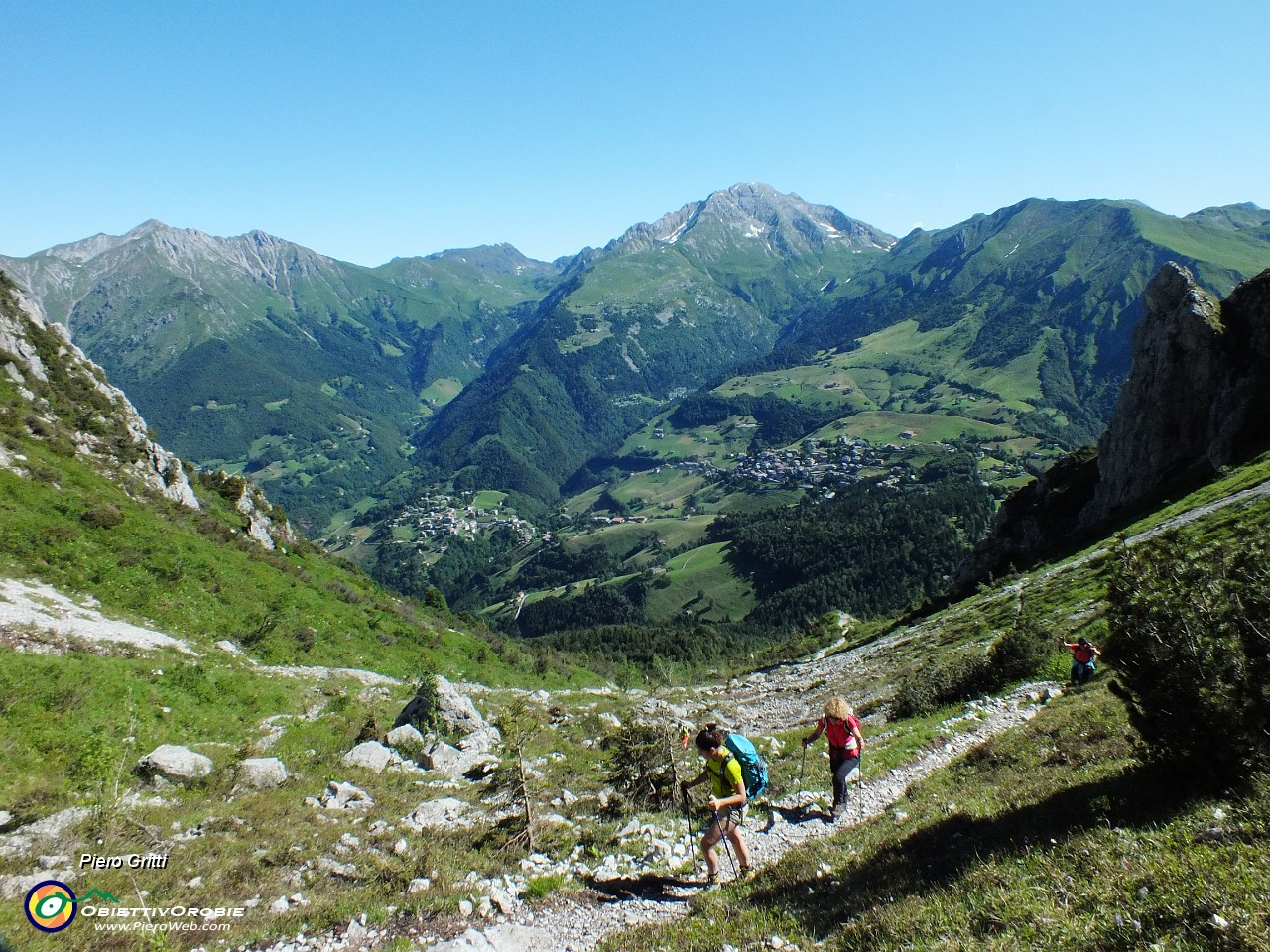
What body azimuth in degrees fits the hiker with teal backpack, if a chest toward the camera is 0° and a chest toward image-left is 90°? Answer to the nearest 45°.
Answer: approximately 45°

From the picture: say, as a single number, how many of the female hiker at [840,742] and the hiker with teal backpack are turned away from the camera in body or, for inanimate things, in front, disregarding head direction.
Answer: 0

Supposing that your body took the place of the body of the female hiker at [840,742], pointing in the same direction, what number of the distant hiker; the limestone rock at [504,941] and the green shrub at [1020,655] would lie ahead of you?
1

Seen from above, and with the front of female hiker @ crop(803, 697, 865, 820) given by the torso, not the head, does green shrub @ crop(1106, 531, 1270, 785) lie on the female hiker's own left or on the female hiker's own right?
on the female hiker's own left

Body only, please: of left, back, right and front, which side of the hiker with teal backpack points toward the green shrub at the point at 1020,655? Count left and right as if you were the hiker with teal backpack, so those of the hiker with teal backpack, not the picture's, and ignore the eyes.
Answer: back

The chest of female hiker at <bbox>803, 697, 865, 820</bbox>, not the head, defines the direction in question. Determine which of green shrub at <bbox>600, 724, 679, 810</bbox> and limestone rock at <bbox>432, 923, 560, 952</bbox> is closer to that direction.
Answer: the limestone rock

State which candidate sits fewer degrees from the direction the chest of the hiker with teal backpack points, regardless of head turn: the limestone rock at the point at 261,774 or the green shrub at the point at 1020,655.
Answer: the limestone rock

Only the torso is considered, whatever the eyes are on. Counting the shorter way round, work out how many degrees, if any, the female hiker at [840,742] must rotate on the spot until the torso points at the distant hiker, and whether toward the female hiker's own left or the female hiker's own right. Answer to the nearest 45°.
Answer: approximately 180°

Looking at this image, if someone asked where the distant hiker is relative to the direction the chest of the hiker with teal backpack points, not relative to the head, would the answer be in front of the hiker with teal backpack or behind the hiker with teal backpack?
behind

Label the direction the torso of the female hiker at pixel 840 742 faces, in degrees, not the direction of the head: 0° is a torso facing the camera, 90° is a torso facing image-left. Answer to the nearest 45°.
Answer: approximately 45°

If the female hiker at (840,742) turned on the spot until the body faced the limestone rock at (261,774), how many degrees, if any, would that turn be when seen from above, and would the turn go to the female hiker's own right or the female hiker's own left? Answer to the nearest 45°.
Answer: approximately 45° to the female hiker's own right

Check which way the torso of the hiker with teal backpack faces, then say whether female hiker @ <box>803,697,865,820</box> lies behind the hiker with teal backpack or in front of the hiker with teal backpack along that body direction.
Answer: behind

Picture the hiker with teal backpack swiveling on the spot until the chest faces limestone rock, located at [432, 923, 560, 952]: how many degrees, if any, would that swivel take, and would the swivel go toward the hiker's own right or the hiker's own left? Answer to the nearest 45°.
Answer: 0° — they already face it

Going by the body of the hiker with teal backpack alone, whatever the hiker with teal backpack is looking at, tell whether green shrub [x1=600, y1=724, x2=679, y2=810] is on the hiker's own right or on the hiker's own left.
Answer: on the hiker's own right
